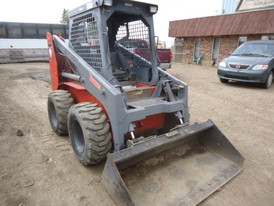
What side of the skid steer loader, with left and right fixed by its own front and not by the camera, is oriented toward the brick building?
left
